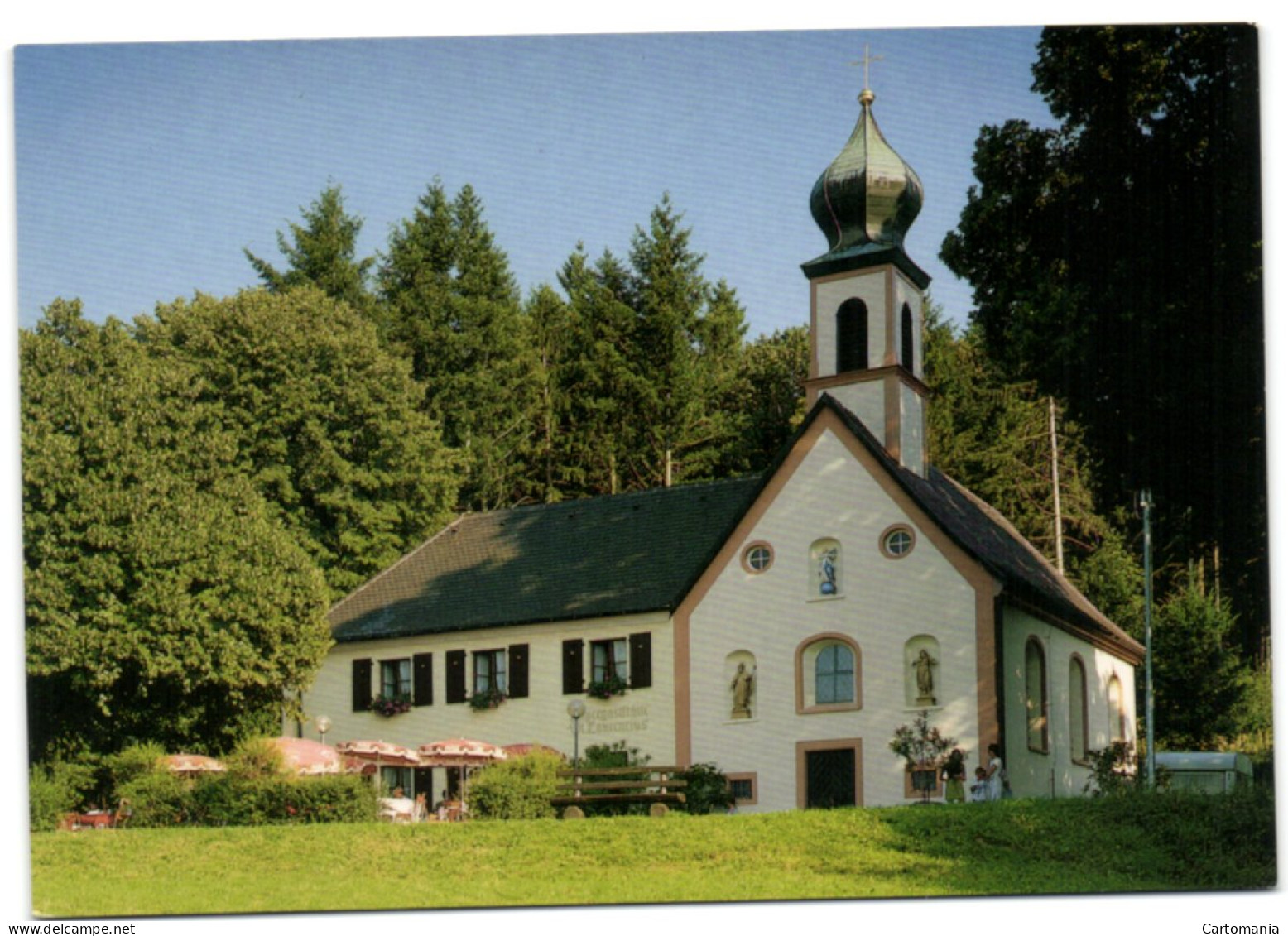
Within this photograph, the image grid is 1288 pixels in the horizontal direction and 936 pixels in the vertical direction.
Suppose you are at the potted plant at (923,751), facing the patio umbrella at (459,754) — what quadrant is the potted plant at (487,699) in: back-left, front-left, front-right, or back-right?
front-right

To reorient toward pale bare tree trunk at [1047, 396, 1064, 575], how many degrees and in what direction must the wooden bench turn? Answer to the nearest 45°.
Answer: approximately 135° to its left

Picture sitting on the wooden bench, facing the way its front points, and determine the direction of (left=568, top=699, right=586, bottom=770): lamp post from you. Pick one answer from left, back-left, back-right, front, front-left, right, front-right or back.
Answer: back

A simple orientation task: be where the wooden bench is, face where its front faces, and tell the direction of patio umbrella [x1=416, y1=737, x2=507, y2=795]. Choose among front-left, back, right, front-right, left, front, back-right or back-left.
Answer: back-right

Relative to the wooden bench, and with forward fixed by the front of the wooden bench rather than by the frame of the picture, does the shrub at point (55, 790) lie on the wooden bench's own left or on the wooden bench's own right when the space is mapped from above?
on the wooden bench's own right

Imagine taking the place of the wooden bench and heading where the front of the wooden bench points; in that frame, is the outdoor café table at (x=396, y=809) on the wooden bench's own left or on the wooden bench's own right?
on the wooden bench's own right

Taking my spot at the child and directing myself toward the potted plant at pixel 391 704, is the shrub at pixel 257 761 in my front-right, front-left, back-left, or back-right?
front-left

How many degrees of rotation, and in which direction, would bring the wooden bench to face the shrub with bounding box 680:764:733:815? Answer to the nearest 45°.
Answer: approximately 135° to its left

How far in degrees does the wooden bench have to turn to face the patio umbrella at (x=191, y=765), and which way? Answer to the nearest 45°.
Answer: approximately 90° to its right

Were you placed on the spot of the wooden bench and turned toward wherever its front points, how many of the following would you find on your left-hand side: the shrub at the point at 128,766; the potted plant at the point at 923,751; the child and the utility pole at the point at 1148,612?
3

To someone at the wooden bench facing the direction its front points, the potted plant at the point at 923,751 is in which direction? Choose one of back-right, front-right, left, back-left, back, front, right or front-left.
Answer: left

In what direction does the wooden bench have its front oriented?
toward the camera

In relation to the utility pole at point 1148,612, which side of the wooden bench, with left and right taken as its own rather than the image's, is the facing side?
left

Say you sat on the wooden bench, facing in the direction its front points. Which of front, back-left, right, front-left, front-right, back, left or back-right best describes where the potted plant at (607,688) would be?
back

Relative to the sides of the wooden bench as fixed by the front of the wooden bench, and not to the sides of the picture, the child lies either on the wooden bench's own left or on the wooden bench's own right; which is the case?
on the wooden bench's own left

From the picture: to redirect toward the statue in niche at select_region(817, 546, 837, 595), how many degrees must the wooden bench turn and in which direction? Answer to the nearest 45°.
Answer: approximately 135° to its left
